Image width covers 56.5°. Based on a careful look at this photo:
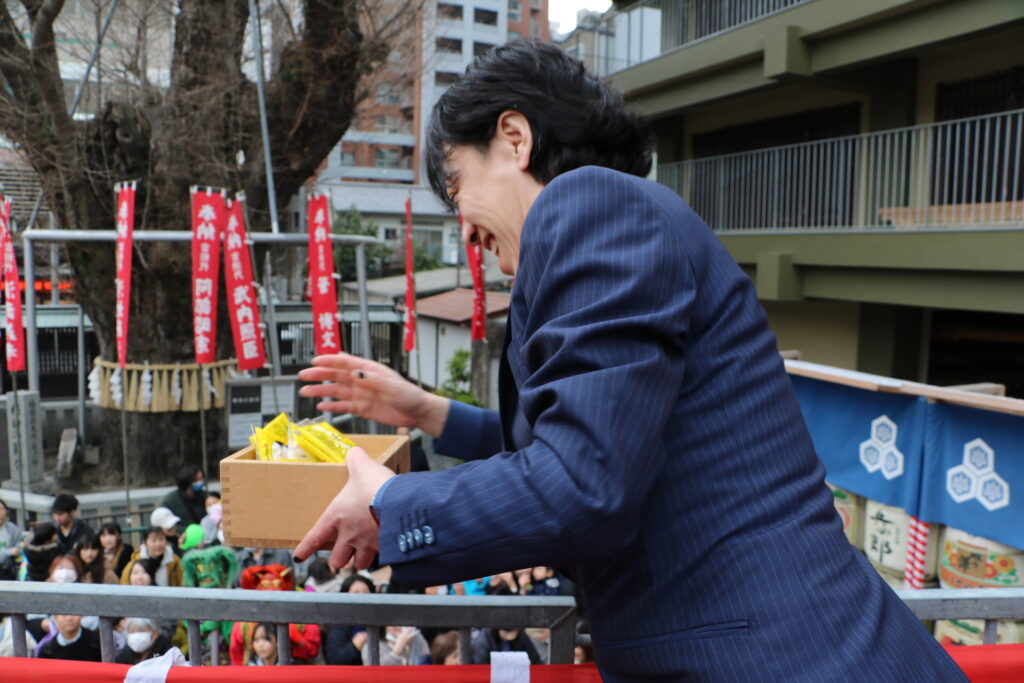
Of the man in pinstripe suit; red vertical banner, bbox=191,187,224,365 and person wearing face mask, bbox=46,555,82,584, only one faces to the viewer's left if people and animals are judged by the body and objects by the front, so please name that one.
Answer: the man in pinstripe suit

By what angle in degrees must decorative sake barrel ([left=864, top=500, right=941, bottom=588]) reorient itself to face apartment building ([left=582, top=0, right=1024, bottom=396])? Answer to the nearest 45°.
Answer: approximately 135° to its right

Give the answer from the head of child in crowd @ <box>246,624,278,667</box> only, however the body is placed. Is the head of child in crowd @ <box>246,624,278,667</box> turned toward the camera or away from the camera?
toward the camera

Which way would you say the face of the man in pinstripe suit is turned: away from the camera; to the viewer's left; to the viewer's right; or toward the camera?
to the viewer's left

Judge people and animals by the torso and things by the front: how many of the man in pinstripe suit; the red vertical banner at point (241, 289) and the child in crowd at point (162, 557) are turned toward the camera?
2

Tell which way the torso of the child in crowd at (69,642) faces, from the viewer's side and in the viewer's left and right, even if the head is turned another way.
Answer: facing the viewer

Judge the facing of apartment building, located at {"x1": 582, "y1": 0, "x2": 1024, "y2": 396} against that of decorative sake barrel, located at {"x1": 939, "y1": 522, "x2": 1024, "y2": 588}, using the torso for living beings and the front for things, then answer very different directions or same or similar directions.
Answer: same or similar directions

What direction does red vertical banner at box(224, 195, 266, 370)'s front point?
toward the camera

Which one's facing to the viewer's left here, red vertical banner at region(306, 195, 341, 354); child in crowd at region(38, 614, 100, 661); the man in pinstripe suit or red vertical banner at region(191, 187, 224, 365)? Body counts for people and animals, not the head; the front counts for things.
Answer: the man in pinstripe suit

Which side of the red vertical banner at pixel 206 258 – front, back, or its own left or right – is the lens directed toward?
front

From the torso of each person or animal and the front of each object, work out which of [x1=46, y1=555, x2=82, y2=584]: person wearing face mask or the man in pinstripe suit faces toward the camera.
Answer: the person wearing face mask

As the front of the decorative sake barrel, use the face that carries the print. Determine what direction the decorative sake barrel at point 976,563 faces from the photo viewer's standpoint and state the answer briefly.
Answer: facing the viewer and to the left of the viewer

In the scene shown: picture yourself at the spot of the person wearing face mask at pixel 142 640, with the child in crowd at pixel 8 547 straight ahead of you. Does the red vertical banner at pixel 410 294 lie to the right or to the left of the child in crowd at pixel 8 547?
right

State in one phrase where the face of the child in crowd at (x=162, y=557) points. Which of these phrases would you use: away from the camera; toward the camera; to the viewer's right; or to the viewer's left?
toward the camera

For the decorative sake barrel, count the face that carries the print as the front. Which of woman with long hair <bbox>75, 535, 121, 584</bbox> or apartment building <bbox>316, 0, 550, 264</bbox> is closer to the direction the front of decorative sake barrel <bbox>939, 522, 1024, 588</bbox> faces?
the woman with long hair
